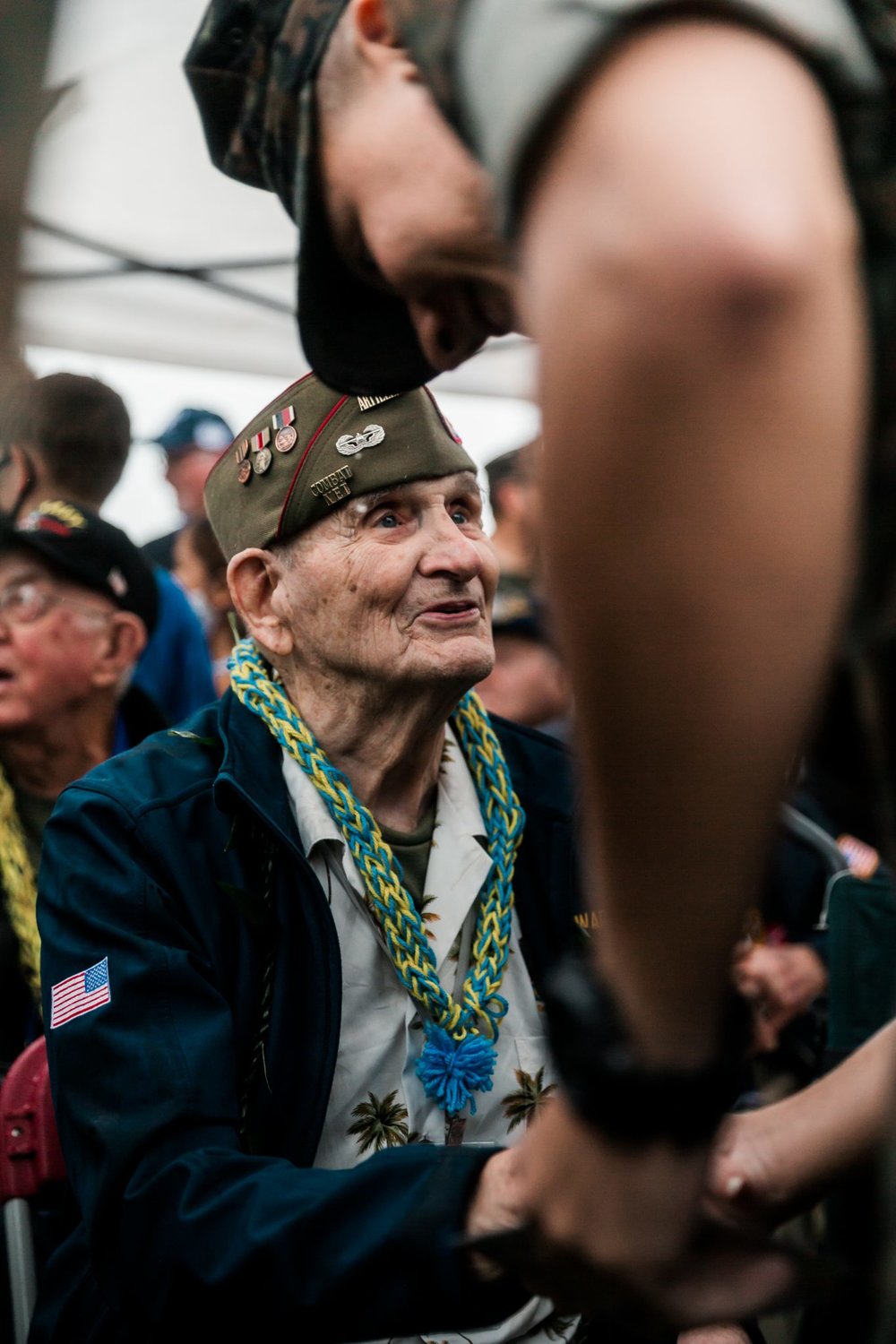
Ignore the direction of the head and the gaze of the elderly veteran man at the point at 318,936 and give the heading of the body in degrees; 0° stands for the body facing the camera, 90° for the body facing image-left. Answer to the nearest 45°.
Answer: approximately 315°

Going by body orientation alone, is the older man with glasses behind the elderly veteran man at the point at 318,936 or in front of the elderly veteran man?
behind

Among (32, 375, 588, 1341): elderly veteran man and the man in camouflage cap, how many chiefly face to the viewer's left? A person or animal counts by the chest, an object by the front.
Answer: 1

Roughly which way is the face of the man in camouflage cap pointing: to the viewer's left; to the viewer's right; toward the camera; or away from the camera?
to the viewer's left

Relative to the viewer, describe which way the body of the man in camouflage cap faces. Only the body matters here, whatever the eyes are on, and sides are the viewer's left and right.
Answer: facing to the left of the viewer

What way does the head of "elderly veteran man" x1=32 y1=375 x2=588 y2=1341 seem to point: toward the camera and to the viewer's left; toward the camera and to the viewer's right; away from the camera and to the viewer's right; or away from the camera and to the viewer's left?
toward the camera and to the viewer's right

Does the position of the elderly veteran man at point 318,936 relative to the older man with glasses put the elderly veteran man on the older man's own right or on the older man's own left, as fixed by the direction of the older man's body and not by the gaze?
on the older man's own left
